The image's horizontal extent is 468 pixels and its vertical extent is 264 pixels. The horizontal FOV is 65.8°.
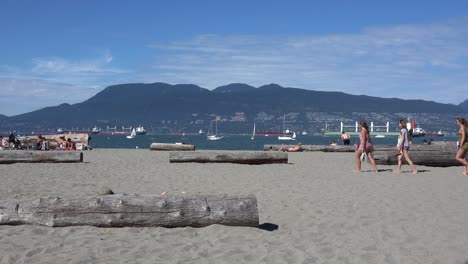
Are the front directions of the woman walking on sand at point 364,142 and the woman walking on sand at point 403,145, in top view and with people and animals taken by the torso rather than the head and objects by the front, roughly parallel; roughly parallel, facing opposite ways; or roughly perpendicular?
roughly parallel

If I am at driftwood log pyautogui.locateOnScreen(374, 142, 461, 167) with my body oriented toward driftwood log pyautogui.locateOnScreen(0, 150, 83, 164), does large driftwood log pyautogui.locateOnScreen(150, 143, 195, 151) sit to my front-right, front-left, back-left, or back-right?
front-right

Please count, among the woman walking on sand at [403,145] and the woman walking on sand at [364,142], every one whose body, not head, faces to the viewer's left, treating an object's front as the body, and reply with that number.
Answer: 2

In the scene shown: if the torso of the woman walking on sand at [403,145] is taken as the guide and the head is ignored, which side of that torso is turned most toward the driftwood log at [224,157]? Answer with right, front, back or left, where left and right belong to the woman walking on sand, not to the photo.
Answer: front

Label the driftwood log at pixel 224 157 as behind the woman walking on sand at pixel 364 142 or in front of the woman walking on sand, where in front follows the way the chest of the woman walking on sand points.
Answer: in front

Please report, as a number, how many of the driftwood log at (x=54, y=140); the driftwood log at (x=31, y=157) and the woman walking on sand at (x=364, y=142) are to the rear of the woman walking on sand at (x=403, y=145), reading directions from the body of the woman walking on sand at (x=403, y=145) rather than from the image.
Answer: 0

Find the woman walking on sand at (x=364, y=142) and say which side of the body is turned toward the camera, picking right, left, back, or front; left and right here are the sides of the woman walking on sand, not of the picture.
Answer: left

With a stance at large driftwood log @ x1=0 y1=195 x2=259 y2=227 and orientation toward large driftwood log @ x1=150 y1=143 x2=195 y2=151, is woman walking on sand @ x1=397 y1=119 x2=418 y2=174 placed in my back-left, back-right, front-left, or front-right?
front-right

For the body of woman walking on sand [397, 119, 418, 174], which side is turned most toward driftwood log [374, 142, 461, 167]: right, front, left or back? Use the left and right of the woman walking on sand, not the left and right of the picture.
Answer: right

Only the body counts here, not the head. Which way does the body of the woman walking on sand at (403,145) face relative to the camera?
to the viewer's left
